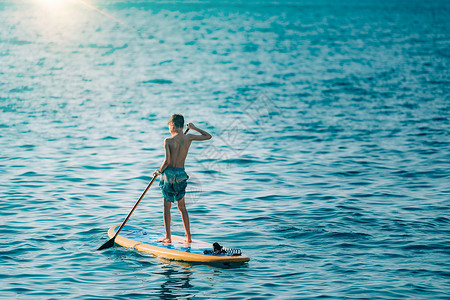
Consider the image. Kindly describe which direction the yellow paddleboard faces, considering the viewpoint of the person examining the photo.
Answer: facing away from the viewer and to the left of the viewer

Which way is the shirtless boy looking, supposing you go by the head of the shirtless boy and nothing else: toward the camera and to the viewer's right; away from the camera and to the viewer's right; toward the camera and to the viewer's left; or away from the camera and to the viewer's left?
away from the camera and to the viewer's left
